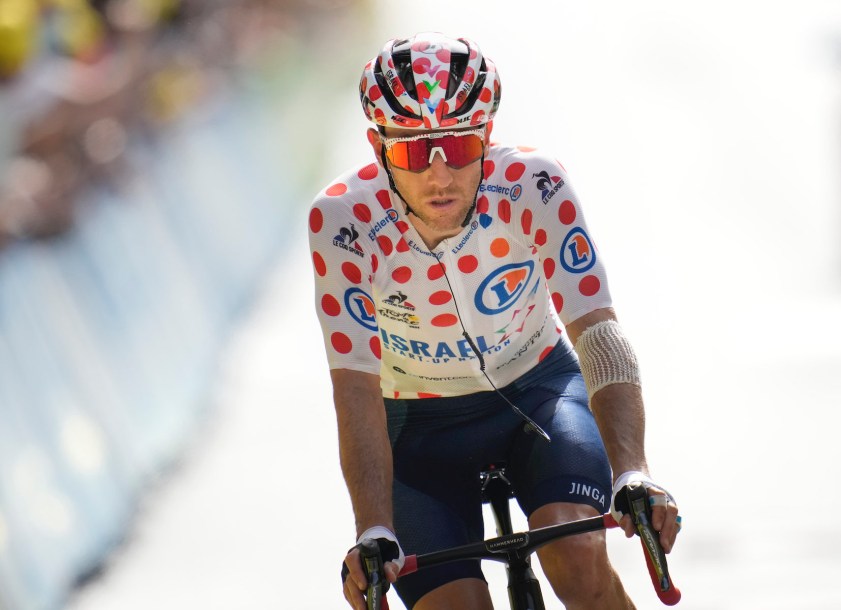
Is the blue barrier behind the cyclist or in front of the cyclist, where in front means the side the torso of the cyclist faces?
behind

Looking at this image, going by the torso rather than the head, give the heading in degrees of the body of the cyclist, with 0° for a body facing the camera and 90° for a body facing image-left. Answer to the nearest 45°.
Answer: approximately 0°
